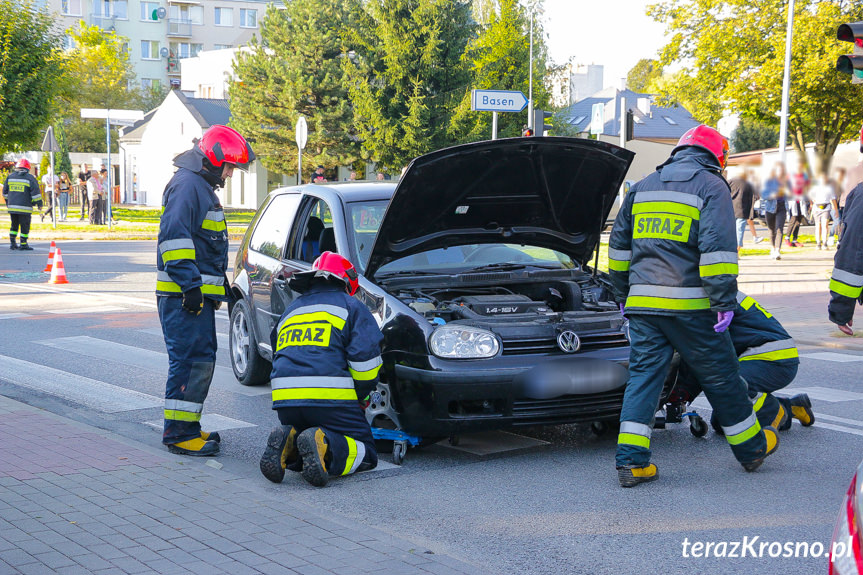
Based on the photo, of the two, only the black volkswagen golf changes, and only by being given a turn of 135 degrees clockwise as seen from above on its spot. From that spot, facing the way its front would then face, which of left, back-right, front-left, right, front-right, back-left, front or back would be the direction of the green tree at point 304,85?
right

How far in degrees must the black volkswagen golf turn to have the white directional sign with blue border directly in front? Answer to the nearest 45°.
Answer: approximately 135° to its left

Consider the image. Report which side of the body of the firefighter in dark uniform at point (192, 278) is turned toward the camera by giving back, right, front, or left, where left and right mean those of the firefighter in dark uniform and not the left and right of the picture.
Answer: right

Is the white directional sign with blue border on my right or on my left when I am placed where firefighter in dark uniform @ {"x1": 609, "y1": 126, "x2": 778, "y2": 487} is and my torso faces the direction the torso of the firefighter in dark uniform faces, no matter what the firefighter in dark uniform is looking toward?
on my left

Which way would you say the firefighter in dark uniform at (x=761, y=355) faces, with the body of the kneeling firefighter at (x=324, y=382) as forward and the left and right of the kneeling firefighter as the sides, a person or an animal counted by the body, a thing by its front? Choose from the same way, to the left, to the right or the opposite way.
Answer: to the left

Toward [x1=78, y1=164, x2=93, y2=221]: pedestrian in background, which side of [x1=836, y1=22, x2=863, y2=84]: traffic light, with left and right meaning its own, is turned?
right

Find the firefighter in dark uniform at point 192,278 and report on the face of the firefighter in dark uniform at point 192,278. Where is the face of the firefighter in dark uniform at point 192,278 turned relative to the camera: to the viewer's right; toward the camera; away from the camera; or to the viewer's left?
to the viewer's right

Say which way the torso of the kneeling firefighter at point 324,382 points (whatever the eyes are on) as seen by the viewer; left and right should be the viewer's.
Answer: facing away from the viewer and to the right of the viewer

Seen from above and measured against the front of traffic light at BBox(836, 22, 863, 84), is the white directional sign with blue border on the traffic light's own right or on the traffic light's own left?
on the traffic light's own right

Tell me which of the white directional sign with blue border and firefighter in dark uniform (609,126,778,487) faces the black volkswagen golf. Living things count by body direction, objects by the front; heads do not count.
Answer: the white directional sign with blue border

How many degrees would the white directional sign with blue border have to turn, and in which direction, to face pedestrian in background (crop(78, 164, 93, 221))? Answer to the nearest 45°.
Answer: approximately 135° to its right

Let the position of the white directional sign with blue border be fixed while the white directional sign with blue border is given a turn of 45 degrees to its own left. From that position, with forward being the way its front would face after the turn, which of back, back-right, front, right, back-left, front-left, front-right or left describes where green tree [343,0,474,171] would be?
back-left

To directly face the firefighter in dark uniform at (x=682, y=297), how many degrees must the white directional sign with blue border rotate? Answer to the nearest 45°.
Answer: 0° — it already faces them

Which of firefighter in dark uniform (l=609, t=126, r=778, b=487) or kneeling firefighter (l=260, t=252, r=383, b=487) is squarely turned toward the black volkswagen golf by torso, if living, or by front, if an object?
the kneeling firefighter
